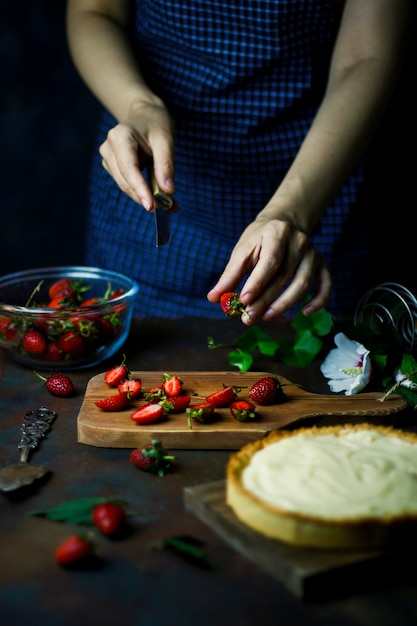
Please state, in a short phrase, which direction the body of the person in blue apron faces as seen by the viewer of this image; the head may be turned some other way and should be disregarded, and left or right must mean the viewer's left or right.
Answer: facing the viewer

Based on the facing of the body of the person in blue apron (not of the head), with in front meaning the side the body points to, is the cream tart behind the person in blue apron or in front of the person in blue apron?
in front

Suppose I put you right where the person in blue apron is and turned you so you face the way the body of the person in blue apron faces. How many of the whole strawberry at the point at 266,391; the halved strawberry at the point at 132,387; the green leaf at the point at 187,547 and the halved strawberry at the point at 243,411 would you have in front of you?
4

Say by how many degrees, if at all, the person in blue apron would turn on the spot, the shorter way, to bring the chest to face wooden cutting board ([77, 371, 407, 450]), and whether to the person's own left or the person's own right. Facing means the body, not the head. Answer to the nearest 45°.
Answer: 0° — they already face it

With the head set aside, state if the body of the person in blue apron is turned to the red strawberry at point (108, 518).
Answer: yes

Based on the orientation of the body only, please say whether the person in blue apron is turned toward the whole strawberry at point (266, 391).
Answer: yes

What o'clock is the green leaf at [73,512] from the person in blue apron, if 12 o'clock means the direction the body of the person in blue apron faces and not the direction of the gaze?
The green leaf is roughly at 12 o'clock from the person in blue apron.

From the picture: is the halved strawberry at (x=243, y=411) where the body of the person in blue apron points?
yes

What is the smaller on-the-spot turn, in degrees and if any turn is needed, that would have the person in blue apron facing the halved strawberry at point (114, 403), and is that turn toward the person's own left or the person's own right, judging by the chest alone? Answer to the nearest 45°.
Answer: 0° — they already face it

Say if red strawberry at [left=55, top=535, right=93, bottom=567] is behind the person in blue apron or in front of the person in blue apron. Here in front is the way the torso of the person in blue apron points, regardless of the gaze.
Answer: in front

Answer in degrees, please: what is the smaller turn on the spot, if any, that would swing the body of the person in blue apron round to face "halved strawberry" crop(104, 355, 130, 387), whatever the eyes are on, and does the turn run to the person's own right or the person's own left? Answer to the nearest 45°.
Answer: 0° — they already face it

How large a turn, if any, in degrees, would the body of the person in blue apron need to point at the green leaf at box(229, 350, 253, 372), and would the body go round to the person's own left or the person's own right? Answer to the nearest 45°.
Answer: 0° — they already face it
